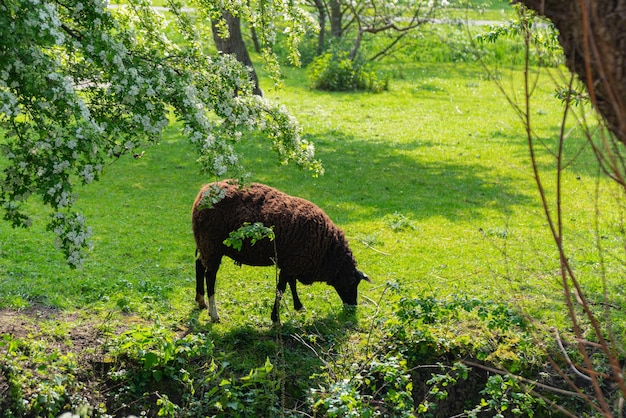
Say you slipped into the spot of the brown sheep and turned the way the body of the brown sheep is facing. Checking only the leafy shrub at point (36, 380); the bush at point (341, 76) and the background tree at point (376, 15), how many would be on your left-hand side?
2

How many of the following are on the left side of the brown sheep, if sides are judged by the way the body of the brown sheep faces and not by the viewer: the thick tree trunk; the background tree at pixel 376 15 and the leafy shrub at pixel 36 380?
1

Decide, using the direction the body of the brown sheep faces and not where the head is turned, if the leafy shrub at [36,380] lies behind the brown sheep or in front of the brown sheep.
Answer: behind

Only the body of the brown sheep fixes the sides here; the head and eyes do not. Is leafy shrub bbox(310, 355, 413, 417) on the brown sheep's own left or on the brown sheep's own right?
on the brown sheep's own right

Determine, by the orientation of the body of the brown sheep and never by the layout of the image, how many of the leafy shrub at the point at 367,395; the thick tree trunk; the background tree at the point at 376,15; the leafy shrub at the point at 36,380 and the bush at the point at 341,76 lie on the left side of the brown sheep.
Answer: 2

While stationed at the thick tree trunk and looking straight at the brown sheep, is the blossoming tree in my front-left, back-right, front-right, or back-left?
front-left

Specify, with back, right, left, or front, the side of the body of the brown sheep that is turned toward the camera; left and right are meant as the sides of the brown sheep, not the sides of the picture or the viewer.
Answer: right

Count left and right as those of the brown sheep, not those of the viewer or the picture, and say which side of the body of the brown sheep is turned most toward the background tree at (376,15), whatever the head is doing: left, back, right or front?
left

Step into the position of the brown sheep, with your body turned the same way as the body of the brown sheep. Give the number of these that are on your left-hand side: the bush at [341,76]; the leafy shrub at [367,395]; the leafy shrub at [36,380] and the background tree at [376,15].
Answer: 2

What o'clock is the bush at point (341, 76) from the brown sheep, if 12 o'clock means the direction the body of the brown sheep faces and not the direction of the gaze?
The bush is roughly at 9 o'clock from the brown sheep.

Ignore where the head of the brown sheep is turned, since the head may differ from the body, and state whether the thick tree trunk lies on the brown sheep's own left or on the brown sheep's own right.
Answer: on the brown sheep's own right

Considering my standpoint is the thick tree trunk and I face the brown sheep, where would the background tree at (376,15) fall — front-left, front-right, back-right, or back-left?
front-right
